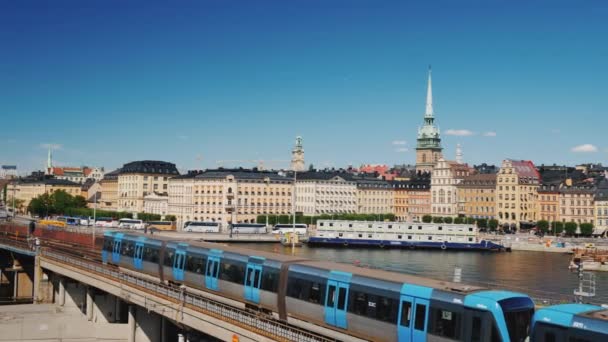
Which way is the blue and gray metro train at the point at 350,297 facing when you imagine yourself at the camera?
facing the viewer and to the right of the viewer

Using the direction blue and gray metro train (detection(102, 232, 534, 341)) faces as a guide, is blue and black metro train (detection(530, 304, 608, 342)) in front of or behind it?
in front
